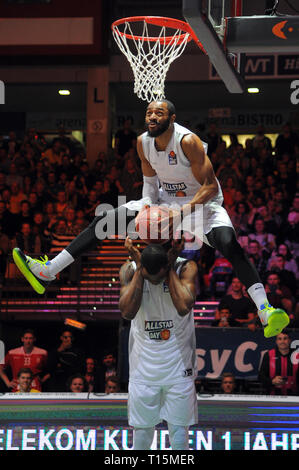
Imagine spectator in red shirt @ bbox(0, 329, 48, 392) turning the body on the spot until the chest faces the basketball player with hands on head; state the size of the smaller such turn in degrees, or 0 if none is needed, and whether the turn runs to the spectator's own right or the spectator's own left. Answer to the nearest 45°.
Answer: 0° — they already face them

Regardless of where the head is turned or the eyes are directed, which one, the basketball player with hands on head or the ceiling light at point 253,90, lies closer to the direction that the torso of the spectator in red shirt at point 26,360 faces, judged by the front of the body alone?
the basketball player with hands on head

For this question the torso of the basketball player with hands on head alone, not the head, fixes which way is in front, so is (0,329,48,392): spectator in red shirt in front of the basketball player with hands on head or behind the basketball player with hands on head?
behind

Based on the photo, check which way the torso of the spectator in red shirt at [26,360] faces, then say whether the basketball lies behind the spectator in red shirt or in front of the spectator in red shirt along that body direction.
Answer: in front

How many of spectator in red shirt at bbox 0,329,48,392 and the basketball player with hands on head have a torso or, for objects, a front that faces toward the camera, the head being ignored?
2

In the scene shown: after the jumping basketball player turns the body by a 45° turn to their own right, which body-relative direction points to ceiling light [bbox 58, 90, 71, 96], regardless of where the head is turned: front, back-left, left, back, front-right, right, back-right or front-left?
right
